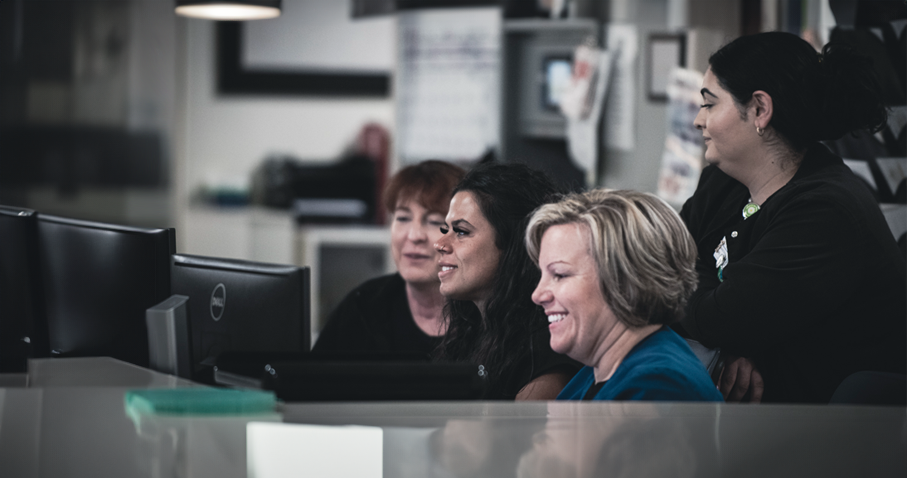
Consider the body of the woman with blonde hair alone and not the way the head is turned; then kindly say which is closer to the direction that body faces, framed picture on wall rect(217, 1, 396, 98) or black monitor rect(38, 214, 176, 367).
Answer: the black monitor

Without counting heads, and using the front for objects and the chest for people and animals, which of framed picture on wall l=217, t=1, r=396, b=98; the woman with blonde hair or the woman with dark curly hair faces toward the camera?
the framed picture on wall

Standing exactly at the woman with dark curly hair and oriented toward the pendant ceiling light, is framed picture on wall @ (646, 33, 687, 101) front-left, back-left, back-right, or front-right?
front-right

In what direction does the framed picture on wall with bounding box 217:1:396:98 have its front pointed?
toward the camera

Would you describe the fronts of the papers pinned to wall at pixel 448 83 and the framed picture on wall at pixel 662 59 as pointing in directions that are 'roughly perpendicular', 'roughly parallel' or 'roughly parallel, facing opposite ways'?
roughly parallel

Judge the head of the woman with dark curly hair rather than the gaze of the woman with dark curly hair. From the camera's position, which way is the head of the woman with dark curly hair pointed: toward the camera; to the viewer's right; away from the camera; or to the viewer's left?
to the viewer's left

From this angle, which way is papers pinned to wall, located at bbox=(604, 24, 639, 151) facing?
toward the camera

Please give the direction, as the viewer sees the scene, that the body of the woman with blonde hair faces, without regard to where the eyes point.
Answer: to the viewer's left

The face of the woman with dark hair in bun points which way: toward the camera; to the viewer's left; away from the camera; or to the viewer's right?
to the viewer's left

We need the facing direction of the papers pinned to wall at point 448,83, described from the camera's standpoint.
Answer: facing the viewer

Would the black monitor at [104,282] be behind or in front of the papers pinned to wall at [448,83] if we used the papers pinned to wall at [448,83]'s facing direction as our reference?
in front

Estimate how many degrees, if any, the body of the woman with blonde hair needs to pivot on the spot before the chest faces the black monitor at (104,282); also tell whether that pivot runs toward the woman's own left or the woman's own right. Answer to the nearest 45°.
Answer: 0° — they already face it
